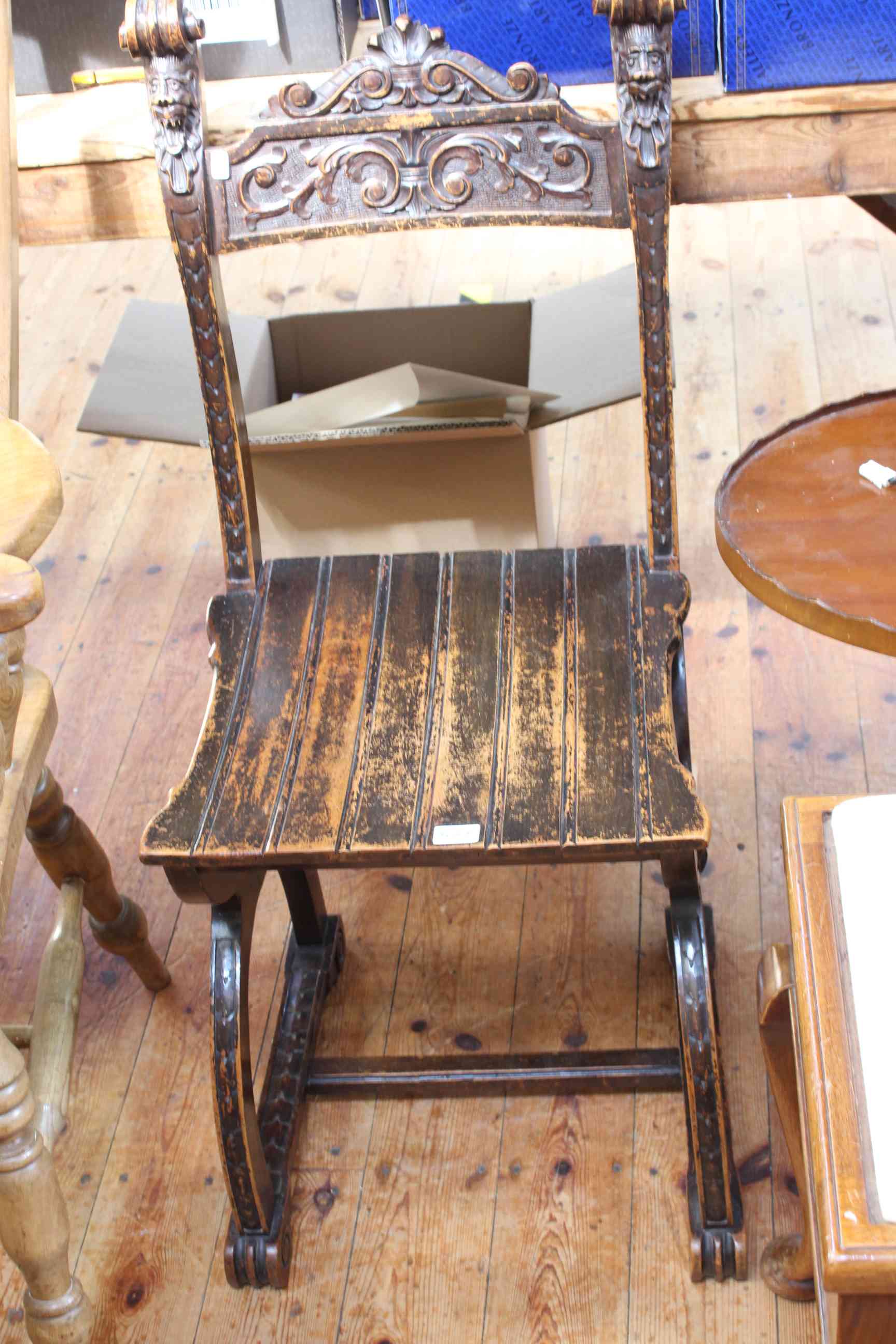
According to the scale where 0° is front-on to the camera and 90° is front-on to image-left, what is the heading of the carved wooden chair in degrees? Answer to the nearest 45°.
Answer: approximately 0°

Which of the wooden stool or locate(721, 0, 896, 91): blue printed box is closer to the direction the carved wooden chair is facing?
the wooden stool

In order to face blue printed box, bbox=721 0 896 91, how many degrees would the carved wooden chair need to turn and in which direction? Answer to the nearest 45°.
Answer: approximately 135° to its left

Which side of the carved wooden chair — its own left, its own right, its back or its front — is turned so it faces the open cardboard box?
back

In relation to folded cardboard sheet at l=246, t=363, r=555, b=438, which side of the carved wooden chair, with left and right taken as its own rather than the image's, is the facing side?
back
